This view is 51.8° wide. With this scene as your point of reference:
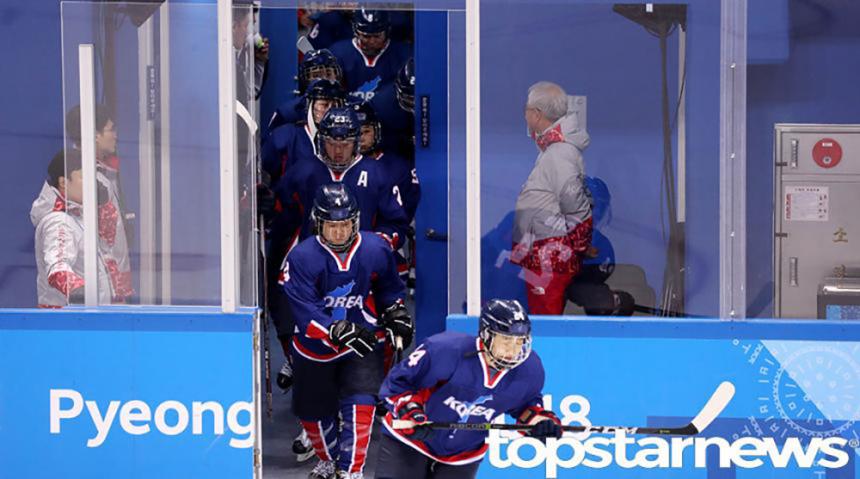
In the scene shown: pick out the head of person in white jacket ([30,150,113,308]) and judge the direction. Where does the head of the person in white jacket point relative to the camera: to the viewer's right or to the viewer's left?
to the viewer's right

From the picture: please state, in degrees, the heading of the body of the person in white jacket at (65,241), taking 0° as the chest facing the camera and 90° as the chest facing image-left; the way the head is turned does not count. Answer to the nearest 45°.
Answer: approximately 270°

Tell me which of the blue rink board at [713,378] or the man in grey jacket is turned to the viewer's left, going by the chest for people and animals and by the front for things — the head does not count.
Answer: the man in grey jacket

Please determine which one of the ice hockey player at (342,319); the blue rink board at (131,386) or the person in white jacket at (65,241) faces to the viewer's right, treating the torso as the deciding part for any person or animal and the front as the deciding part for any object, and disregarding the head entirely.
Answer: the person in white jacket

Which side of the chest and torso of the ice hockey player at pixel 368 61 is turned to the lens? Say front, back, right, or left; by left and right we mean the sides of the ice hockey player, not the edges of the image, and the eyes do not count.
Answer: front

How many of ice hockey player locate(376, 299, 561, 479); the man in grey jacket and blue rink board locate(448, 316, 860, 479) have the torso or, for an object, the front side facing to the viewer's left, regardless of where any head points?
1

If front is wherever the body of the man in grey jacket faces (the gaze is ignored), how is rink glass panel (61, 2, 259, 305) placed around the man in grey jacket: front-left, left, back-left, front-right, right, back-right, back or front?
front

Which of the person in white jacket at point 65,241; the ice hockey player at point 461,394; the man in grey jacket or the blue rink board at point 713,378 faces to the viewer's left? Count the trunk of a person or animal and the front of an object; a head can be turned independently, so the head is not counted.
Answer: the man in grey jacket

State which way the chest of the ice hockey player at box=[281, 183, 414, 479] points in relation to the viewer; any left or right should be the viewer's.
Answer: facing the viewer

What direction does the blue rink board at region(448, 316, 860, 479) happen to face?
toward the camera
